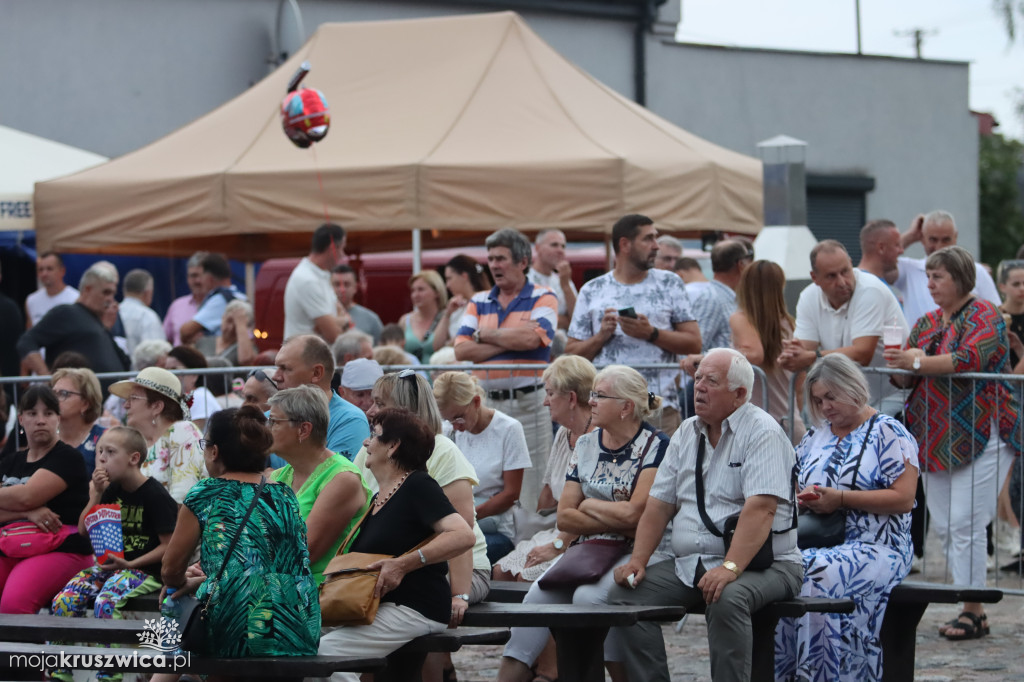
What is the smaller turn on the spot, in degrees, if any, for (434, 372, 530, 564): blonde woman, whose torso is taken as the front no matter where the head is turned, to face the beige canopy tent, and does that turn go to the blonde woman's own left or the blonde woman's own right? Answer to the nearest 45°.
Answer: approximately 135° to the blonde woman's own right

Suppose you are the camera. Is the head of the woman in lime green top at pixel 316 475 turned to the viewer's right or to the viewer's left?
to the viewer's left

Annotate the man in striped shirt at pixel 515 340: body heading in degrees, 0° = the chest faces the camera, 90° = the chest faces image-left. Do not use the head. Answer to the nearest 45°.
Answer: approximately 45°

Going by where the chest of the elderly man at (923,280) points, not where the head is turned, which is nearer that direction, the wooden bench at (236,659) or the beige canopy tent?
the wooden bench

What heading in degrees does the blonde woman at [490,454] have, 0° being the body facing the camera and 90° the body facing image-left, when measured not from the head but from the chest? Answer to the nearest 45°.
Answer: approximately 45°
